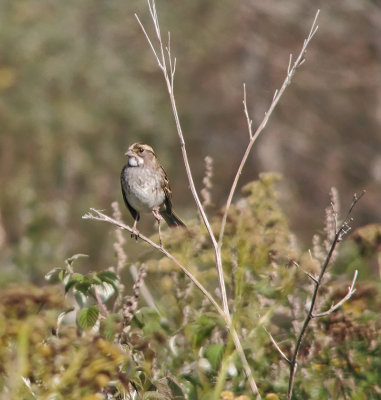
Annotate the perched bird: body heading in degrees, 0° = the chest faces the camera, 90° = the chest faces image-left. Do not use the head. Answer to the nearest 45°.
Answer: approximately 45°
